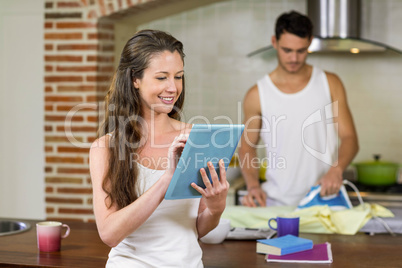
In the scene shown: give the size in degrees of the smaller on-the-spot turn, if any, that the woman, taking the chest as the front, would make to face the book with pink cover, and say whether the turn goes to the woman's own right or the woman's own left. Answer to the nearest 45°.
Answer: approximately 90° to the woman's own left

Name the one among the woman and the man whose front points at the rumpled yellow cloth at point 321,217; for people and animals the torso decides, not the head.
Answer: the man

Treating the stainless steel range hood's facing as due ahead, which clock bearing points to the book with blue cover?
The book with blue cover is roughly at 12 o'clock from the stainless steel range hood.

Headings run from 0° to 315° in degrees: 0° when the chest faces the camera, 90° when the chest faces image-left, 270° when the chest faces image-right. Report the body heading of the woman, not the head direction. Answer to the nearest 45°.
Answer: approximately 315°

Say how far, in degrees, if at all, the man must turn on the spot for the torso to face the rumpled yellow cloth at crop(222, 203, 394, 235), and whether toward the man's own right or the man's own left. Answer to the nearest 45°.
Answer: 0° — they already face it

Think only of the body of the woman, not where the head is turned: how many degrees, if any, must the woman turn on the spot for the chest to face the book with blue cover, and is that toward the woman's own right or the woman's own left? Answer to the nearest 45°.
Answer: approximately 90° to the woman's own left

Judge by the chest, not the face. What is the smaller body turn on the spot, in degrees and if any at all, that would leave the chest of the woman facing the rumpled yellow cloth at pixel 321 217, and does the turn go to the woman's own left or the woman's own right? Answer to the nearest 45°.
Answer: approximately 90° to the woman's own left

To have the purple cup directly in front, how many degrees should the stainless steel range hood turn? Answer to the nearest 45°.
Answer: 0° — it already faces it

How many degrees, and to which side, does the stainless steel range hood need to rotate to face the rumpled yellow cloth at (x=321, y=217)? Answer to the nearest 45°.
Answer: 0° — it already faces it

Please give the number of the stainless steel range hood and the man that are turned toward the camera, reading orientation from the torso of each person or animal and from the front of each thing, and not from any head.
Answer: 2
